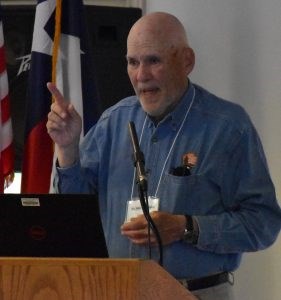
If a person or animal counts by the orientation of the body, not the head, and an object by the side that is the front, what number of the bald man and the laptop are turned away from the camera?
1

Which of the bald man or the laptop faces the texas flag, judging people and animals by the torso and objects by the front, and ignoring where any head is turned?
the laptop

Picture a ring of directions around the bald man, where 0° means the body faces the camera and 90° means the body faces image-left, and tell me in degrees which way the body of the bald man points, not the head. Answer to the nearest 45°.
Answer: approximately 45°

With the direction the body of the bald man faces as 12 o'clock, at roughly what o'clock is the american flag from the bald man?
The american flag is roughly at 3 o'clock from the bald man.

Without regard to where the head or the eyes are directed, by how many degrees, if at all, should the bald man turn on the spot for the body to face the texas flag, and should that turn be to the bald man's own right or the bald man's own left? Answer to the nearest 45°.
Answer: approximately 90° to the bald man's own right

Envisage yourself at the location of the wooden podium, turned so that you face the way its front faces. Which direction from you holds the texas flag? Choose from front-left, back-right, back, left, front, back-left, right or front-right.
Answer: back

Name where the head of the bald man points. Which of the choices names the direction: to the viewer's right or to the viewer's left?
to the viewer's left

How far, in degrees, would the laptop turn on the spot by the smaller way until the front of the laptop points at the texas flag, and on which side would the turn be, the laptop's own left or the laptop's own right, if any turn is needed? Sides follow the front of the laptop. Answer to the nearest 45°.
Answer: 0° — it already faces it

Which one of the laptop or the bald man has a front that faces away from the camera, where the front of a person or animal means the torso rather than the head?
the laptop

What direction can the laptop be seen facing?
away from the camera
